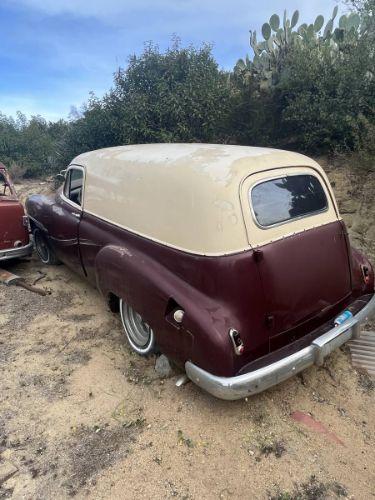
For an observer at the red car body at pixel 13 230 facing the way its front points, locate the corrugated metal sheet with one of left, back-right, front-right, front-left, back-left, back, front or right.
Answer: back

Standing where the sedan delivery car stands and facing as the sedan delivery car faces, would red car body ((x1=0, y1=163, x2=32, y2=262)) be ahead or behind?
ahead

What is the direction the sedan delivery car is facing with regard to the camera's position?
facing away from the viewer and to the left of the viewer

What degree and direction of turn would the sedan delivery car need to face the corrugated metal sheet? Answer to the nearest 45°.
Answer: approximately 135° to its right

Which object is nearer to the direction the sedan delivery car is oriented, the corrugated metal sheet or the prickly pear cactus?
the prickly pear cactus

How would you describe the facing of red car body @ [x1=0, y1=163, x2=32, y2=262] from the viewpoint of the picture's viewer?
facing away from the viewer and to the left of the viewer

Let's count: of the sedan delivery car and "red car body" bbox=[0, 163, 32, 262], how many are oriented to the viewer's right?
0

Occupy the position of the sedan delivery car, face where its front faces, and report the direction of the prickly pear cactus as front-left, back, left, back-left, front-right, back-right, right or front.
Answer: front-right
